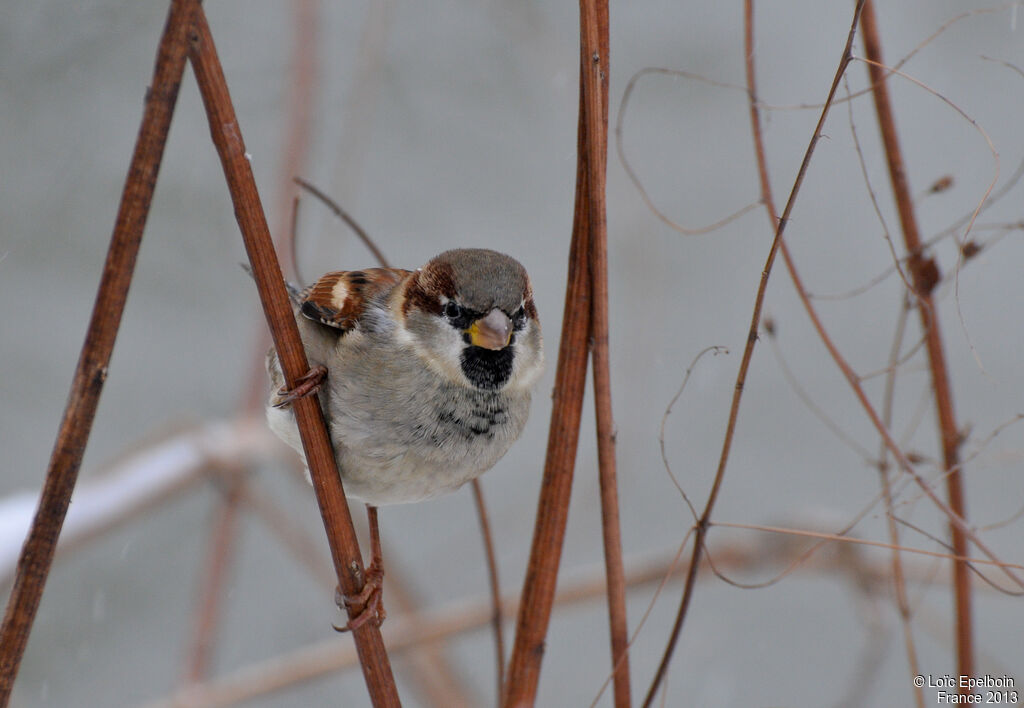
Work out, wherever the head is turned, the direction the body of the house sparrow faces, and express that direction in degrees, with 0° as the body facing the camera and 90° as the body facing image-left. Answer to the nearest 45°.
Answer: approximately 315°
